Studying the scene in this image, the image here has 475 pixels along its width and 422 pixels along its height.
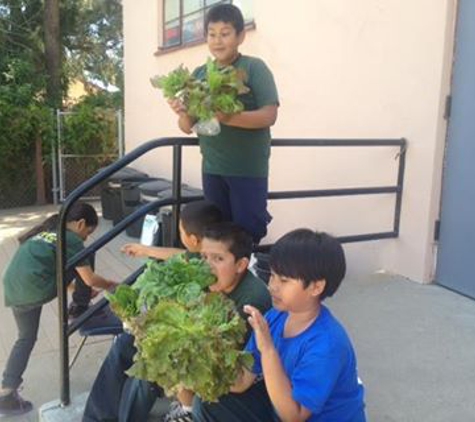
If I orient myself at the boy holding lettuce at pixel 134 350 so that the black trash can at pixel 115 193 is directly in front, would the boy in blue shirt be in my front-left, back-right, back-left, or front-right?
back-right

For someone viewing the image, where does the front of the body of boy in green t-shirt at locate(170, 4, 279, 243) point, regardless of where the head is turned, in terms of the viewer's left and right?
facing the viewer and to the left of the viewer

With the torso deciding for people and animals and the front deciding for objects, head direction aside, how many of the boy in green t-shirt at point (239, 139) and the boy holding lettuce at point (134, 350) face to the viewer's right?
0

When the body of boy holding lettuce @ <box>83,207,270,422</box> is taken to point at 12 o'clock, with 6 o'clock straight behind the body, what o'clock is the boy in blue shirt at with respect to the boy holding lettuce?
The boy in blue shirt is roughly at 9 o'clock from the boy holding lettuce.

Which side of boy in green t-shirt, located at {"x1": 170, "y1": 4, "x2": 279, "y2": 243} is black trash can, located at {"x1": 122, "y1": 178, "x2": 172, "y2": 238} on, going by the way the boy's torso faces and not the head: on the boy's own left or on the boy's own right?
on the boy's own right

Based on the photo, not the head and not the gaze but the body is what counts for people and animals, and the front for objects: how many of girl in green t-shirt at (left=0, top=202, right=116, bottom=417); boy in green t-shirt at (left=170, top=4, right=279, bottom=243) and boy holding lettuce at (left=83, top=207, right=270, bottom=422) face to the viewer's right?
1

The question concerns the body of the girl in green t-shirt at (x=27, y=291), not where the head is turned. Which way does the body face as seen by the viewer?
to the viewer's right

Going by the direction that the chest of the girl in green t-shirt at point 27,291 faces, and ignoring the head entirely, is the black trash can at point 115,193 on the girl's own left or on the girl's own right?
on the girl's own left

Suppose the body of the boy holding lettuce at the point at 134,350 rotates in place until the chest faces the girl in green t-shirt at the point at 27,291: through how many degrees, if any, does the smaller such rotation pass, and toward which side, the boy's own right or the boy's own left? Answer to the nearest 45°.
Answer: approximately 90° to the boy's own right

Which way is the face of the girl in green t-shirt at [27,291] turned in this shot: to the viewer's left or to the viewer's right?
to the viewer's right

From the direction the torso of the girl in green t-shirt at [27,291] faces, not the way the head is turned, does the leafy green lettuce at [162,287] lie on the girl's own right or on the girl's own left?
on the girl's own right

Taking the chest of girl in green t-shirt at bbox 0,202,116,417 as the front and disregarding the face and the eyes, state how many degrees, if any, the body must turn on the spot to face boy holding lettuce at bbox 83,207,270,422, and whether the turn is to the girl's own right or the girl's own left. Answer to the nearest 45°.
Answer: approximately 45° to the girl's own right

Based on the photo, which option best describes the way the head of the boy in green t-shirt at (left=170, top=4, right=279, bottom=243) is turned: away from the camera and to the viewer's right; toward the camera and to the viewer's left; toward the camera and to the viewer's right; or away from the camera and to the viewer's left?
toward the camera and to the viewer's left

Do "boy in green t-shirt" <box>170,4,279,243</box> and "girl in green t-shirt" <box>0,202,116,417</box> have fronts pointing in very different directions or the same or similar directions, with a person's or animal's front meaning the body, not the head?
very different directions

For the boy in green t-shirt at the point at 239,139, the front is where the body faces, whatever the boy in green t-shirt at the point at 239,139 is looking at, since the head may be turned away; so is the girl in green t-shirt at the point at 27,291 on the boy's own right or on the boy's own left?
on the boy's own right

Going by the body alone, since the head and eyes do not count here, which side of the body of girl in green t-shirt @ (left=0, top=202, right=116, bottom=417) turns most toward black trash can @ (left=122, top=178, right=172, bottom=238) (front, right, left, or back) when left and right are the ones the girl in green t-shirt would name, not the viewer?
left

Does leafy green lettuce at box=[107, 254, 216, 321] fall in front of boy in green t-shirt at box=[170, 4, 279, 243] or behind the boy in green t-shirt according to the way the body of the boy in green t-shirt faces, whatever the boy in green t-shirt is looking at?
in front
